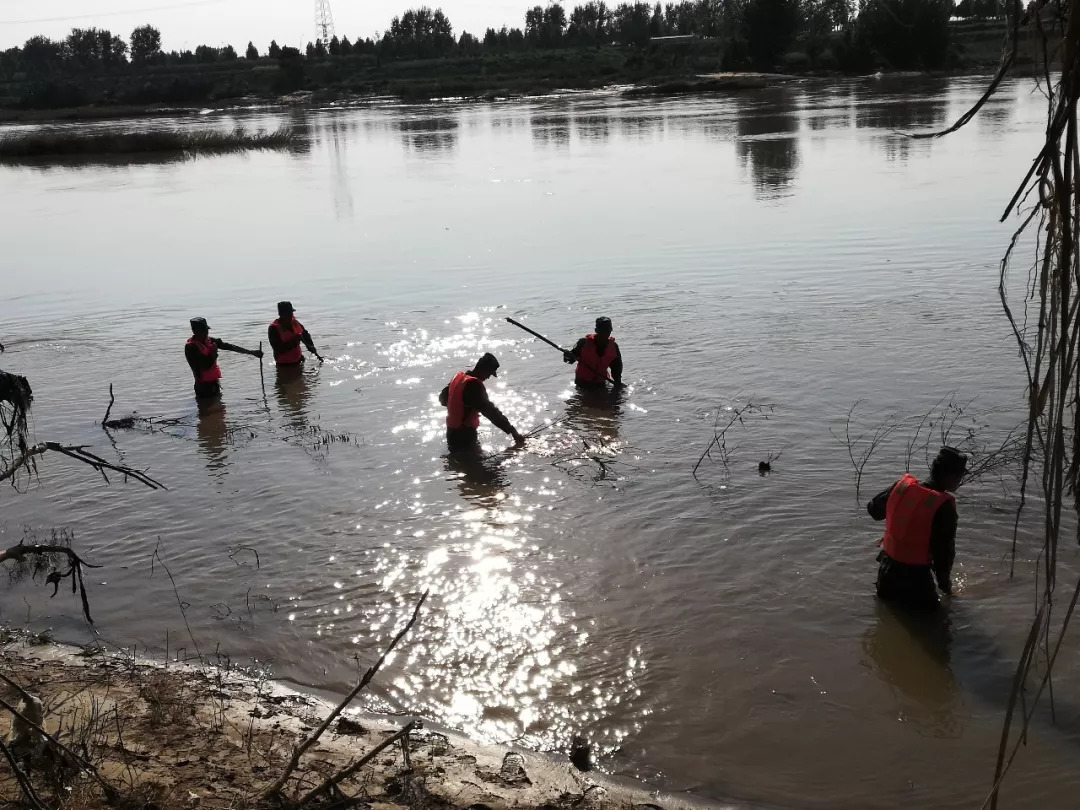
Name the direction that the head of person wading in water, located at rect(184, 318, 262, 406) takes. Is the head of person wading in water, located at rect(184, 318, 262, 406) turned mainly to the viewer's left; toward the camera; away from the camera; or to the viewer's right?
to the viewer's right

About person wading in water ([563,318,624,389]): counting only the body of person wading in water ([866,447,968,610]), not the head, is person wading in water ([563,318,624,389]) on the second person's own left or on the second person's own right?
on the second person's own left

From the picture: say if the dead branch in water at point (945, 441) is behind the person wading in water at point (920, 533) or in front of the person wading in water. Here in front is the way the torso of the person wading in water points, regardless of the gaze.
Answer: in front

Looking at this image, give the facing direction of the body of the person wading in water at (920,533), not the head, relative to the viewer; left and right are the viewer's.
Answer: facing away from the viewer and to the right of the viewer

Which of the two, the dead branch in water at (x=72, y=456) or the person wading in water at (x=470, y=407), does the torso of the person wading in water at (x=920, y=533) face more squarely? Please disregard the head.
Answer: the person wading in water

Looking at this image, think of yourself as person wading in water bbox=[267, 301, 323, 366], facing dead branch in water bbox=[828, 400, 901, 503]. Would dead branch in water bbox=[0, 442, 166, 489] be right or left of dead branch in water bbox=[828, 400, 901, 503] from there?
right

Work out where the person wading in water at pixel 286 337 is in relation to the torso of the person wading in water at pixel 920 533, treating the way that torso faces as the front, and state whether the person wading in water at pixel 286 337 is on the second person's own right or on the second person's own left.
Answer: on the second person's own left

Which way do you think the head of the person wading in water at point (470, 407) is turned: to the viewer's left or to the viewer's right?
to the viewer's right

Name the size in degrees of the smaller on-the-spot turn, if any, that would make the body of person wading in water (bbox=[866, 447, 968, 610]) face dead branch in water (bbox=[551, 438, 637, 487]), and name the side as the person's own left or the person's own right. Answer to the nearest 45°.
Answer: approximately 90° to the person's own left

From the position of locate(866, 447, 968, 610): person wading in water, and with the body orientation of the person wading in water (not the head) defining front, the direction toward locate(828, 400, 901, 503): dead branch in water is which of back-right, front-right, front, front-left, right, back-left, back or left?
front-left

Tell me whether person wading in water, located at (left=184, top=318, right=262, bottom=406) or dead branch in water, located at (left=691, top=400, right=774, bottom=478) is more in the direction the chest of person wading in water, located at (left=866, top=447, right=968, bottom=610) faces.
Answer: the dead branch in water

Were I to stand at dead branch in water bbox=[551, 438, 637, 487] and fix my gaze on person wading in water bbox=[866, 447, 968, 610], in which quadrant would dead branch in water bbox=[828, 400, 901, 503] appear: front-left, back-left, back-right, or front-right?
front-left

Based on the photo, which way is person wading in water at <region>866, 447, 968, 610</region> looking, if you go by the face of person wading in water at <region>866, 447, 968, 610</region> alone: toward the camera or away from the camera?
away from the camera
